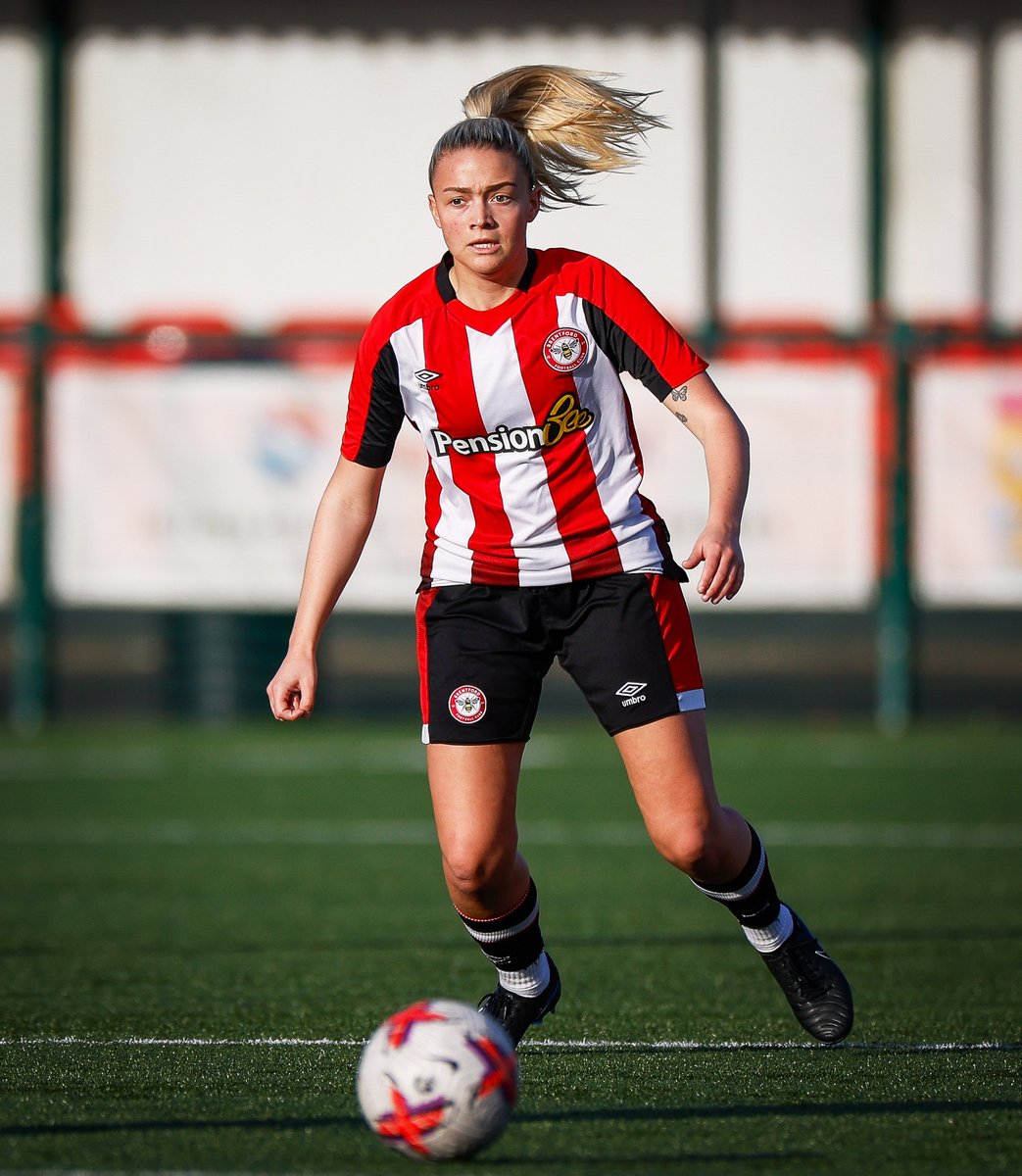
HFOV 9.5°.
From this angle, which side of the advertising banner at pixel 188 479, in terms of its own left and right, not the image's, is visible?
front

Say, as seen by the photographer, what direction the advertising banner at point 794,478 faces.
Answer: facing the viewer

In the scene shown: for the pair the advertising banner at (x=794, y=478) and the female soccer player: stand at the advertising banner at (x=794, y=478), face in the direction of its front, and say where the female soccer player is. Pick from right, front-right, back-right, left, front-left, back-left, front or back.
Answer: front

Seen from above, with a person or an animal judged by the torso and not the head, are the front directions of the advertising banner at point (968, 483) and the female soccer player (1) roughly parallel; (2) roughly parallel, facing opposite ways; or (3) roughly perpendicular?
roughly parallel

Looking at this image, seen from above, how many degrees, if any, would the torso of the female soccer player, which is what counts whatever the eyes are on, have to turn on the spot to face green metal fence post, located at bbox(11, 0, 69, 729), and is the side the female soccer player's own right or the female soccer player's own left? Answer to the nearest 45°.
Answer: approximately 180°

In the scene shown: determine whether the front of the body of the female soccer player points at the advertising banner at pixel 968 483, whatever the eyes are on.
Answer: no

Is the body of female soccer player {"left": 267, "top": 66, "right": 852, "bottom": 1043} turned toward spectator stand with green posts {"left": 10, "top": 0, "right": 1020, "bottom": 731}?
no

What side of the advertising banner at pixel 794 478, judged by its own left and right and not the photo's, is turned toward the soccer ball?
front

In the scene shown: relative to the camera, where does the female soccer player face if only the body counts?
toward the camera

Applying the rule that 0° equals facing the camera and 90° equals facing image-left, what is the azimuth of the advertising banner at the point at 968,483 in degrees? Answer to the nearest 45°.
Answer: approximately 0°

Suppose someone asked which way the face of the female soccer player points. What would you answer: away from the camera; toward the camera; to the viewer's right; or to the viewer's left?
toward the camera

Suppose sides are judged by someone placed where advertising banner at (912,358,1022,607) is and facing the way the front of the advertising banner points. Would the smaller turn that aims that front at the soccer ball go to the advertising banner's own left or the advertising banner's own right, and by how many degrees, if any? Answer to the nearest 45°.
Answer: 0° — it already faces it

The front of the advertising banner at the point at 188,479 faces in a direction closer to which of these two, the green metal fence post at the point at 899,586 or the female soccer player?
the female soccer player
